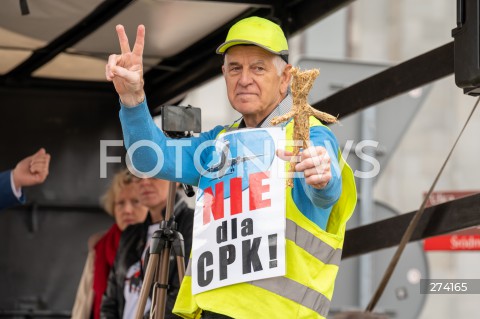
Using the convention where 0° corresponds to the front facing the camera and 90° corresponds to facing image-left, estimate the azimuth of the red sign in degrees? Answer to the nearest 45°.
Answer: approximately 0°

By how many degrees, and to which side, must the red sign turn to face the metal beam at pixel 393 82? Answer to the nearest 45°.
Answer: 0° — it already faces it

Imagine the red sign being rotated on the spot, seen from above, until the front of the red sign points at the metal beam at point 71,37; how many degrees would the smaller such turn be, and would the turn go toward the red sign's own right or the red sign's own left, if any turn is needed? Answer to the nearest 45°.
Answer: approximately 45° to the red sign's own right

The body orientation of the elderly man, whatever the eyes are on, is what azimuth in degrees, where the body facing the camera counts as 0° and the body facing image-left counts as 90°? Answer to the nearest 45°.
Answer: approximately 45°

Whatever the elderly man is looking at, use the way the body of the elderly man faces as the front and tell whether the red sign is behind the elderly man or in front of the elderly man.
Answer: behind

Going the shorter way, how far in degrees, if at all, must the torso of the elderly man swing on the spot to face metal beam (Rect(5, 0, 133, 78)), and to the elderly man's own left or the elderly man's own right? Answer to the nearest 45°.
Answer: approximately 90° to the elderly man's own right
